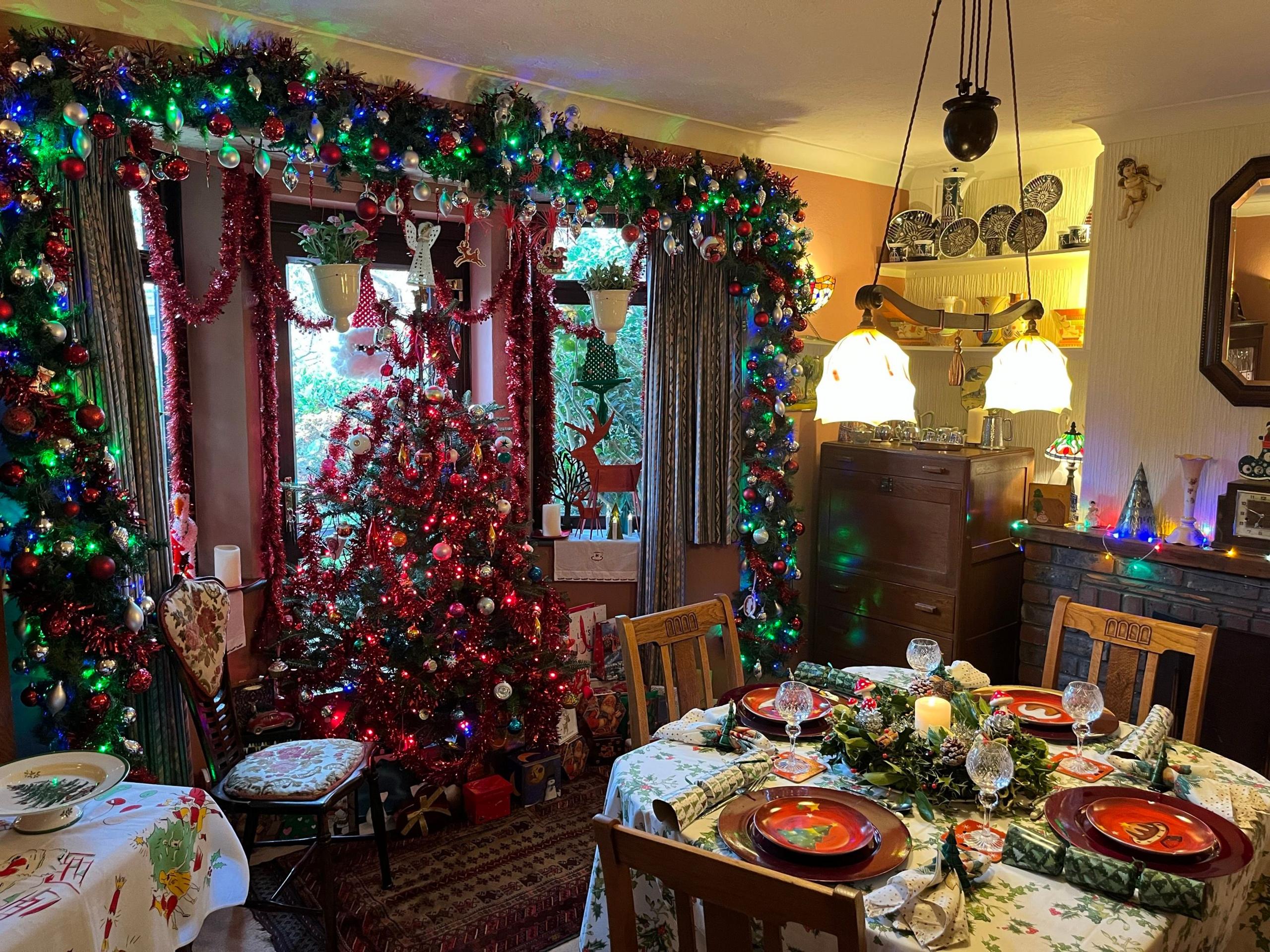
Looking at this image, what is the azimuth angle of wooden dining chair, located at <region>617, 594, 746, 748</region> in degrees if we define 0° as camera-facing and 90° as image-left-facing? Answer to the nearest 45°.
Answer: approximately 315°

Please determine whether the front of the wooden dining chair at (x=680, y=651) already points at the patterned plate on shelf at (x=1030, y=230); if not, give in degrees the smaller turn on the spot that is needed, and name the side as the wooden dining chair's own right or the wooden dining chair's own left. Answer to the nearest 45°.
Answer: approximately 90° to the wooden dining chair's own left

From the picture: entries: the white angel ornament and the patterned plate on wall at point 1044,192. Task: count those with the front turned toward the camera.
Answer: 2

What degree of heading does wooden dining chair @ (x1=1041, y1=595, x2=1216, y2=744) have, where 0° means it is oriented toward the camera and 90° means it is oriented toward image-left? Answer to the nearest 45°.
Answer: approximately 45°

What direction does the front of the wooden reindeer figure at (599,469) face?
to the viewer's left

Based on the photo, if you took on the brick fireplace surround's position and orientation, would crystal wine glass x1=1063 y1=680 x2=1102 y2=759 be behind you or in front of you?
in front

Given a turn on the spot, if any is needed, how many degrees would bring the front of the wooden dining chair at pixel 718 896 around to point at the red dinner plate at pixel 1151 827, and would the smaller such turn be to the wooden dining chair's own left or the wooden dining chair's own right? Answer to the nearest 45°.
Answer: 0° — it already faces it

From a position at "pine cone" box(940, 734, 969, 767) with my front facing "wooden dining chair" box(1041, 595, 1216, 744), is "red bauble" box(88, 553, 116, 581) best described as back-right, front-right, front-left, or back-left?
back-left

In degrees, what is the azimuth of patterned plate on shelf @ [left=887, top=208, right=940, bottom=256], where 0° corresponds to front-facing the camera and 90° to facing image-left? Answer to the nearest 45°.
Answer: approximately 0°

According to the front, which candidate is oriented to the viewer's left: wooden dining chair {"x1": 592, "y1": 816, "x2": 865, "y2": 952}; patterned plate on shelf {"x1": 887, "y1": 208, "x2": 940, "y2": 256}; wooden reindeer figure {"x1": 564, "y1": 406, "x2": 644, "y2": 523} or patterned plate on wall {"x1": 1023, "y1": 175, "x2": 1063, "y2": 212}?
the wooden reindeer figure

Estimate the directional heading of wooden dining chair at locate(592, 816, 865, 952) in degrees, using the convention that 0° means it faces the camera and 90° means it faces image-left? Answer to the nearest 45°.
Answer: approximately 225°

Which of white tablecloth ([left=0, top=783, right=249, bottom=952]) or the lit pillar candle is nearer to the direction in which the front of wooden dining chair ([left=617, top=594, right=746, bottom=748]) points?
the lit pillar candle

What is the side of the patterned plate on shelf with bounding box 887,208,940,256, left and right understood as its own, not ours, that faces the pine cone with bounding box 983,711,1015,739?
front
